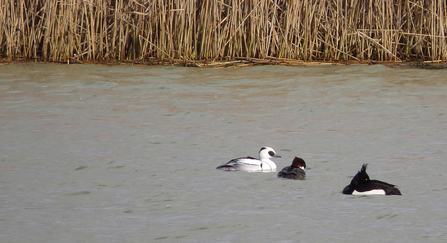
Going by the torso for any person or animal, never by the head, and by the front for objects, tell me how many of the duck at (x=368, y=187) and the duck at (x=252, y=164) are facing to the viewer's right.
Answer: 1

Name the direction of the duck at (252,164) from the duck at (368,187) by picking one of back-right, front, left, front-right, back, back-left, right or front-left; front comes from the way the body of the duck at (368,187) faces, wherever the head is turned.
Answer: front-right

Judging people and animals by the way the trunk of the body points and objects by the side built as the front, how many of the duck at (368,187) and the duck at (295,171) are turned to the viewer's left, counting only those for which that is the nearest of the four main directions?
1

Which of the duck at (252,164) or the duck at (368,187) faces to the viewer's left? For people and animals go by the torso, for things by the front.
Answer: the duck at (368,187)

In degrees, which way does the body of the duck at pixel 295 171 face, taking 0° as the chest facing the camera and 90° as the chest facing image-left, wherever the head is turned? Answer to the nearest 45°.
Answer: approximately 225°

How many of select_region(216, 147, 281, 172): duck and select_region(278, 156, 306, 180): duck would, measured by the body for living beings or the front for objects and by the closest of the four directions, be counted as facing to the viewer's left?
0

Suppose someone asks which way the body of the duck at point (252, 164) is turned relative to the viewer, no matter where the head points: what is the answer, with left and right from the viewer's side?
facing to the right of the viewer

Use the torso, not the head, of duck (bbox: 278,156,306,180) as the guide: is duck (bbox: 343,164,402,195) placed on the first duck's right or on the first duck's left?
on the first duck's right

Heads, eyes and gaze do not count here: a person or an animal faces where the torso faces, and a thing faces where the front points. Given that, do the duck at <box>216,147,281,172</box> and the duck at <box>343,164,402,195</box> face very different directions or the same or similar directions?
very different directions

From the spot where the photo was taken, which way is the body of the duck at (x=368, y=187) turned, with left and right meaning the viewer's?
facing to the left of the viewer
